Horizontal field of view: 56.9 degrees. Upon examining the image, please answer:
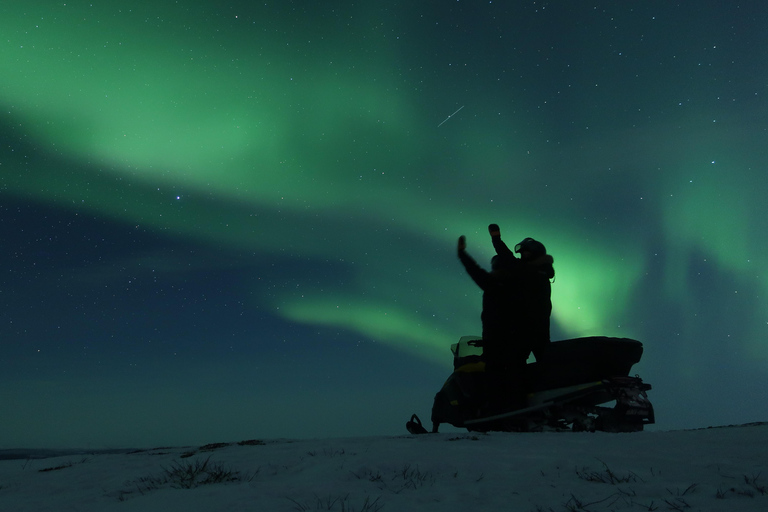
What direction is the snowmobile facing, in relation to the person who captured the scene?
facing to the left of the viewer
